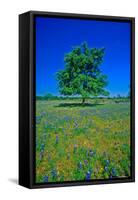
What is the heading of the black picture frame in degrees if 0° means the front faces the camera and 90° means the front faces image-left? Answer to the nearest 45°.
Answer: approximately 315°
